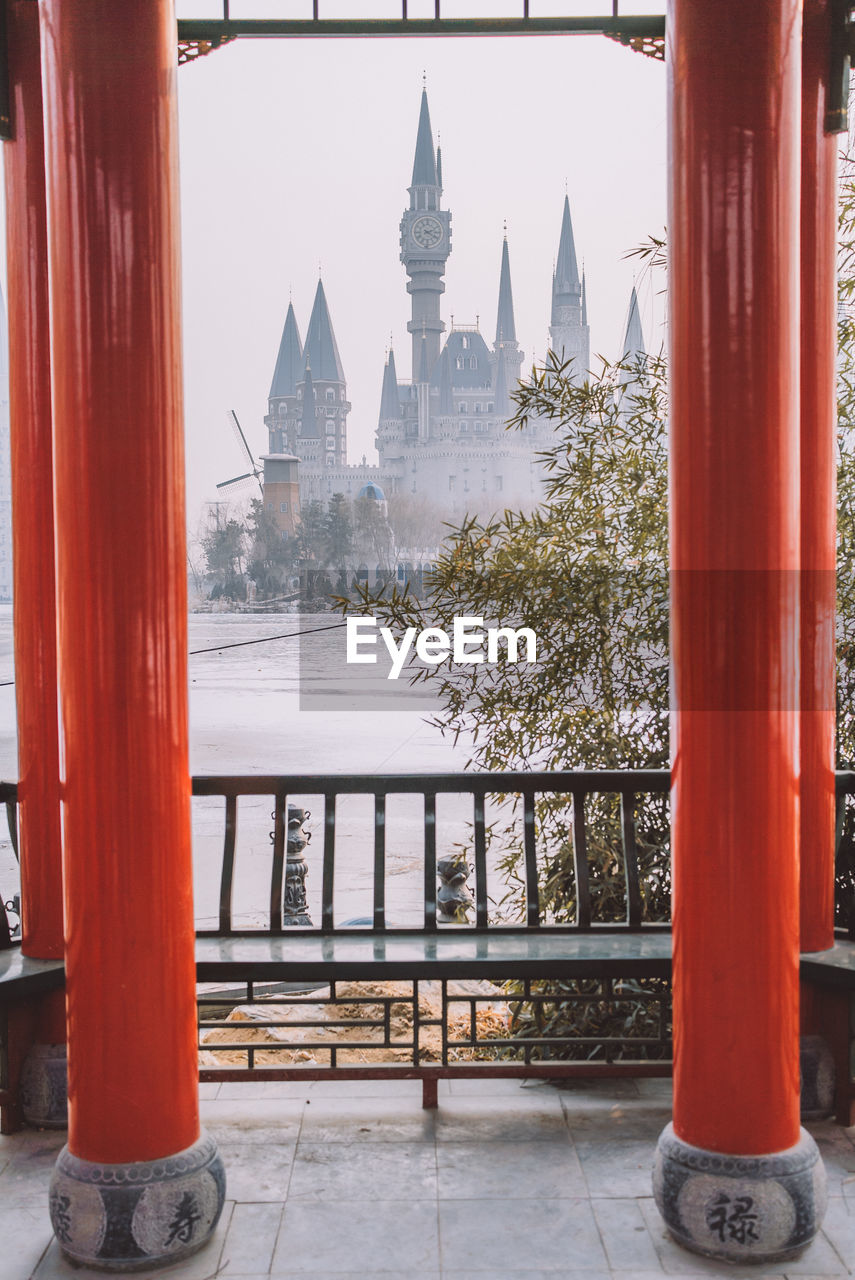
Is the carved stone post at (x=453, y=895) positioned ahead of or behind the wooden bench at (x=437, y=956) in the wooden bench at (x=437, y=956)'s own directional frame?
behind

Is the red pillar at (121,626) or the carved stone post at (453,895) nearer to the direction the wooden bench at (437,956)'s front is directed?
the red pillar

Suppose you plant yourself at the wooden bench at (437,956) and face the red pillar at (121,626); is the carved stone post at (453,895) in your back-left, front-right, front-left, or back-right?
back-right

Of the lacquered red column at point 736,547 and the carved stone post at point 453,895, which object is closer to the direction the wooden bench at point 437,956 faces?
the lacquered red column

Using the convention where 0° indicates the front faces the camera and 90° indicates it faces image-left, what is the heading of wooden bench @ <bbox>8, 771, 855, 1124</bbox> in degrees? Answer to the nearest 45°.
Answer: approximately 0°
